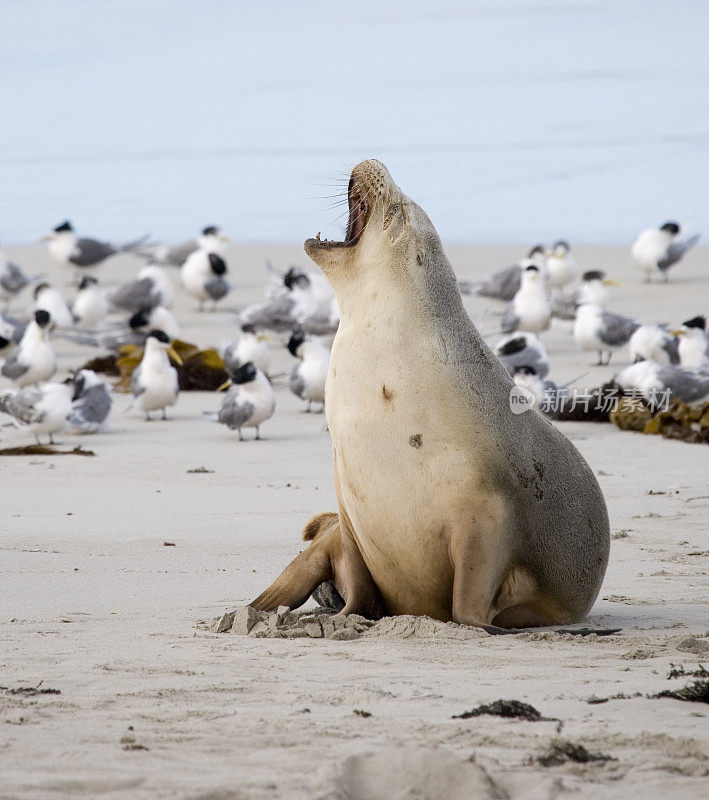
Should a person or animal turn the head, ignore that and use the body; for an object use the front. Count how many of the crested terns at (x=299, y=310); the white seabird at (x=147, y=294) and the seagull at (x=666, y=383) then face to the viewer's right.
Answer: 2

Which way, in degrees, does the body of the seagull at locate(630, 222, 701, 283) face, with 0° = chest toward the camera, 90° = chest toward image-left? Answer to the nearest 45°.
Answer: approximately 45°

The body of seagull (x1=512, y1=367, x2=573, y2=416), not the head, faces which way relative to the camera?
to the viewer's left

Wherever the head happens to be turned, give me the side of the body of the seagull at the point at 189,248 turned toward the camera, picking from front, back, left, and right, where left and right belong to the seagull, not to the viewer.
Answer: right

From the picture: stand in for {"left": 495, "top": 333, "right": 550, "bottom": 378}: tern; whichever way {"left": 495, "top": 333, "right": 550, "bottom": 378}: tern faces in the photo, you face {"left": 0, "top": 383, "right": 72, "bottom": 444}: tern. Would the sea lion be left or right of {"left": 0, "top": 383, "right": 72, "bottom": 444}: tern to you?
left

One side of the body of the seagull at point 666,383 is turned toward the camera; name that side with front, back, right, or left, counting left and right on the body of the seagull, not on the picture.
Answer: left

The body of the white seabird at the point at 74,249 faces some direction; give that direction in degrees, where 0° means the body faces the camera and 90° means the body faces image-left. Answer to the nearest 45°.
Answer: approximately 90°

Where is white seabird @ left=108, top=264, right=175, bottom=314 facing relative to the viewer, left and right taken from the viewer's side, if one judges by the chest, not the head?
facing to the right of the viewer

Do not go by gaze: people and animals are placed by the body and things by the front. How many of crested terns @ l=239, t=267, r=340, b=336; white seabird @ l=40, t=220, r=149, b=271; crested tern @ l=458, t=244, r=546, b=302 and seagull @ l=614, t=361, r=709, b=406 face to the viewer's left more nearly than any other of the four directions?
2

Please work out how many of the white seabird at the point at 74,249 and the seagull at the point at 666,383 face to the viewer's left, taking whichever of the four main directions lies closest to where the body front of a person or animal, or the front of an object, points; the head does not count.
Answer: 2
